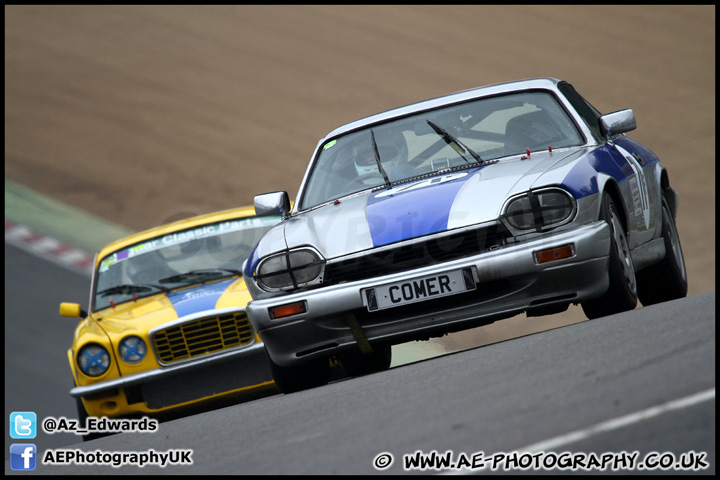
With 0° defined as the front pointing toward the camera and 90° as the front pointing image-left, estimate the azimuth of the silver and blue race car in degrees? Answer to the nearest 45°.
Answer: approximately 0°
